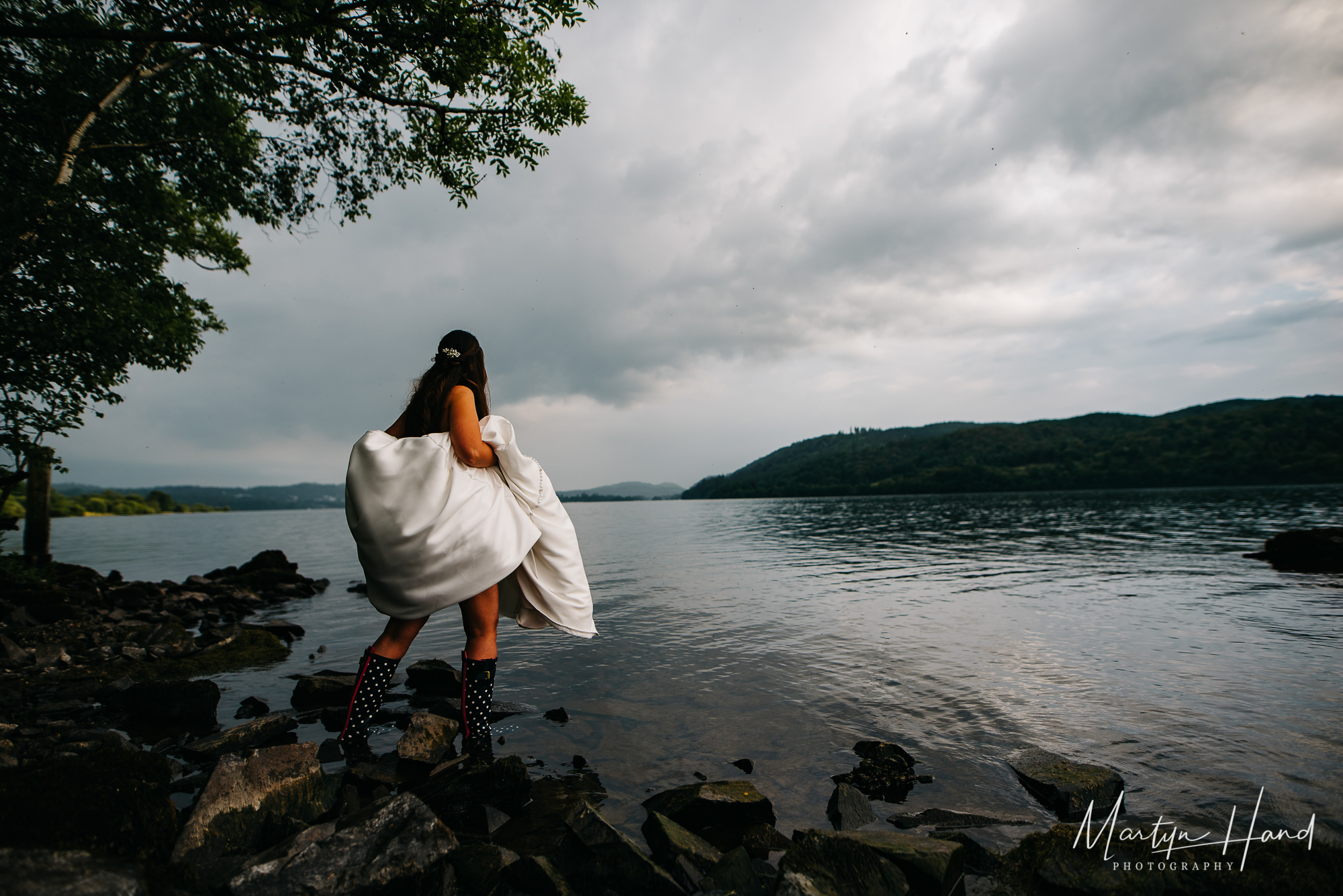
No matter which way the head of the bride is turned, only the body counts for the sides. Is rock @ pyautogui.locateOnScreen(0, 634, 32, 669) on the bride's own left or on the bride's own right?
on the bride's own left

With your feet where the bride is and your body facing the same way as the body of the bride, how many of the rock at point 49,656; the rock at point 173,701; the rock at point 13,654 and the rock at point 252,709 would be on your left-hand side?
4

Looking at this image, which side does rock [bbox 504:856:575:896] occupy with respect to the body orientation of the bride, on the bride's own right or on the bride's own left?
on the bride's own right

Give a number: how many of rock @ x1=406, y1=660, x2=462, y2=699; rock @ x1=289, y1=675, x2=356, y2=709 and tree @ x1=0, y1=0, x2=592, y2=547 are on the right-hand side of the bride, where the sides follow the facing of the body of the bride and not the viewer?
0

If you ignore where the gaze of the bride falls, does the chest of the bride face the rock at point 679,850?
no

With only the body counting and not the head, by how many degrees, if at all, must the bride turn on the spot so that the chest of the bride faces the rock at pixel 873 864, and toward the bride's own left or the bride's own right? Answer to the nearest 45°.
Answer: approximately 90° to the bride's own right

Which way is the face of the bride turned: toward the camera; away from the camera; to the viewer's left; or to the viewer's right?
away from the camera

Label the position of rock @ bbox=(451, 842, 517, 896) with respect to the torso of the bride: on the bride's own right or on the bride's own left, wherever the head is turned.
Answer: on the bride's own right

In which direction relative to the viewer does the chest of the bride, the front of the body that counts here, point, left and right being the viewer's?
facing away from the viewer and to the right of the viewer

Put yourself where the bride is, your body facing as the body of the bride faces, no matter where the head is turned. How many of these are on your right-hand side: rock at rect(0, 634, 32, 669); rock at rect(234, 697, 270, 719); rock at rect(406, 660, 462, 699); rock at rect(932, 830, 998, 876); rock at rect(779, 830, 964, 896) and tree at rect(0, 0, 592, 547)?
2

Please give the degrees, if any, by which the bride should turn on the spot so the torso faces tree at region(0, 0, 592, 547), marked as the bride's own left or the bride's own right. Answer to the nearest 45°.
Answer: approximately 90° to the bride's own left

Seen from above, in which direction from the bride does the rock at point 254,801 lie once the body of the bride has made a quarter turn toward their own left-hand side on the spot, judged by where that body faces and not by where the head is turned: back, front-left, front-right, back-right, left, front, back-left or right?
left

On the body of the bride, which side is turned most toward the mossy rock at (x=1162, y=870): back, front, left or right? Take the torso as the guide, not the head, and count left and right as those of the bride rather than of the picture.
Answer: right

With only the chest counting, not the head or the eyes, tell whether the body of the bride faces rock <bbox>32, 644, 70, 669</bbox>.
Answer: no

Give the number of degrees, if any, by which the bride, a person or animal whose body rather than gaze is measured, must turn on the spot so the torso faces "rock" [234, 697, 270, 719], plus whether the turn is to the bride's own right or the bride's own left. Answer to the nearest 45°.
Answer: approximately 90° to the bride's own left

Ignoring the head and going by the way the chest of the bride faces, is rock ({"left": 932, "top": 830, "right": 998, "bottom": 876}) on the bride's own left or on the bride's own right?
on the bride's own right

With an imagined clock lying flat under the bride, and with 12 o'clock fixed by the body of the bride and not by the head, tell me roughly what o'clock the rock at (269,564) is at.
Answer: The rock is roughly at 10 o'clock from the bride.

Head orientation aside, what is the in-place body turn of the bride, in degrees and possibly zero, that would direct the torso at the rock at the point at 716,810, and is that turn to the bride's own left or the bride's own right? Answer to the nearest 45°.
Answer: approximately 90° to the bride's own right
